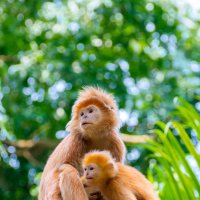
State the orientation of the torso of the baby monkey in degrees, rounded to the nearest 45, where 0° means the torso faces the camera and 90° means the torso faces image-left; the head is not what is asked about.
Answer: approximately 45°

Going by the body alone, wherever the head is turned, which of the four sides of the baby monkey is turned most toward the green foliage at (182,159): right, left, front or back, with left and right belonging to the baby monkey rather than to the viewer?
back
